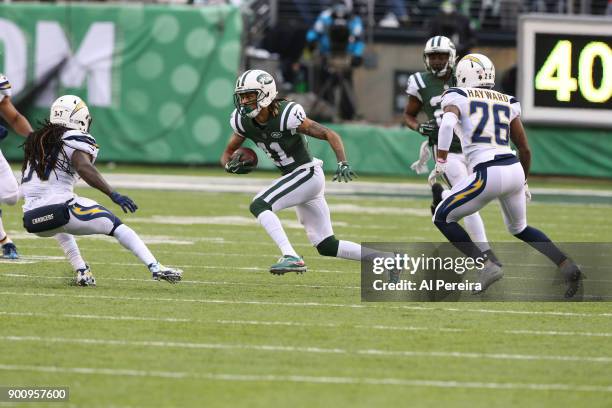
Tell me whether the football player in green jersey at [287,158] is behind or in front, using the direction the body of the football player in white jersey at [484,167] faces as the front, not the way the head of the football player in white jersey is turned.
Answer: in front

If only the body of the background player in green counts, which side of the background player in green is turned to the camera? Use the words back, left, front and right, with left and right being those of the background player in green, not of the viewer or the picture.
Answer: front

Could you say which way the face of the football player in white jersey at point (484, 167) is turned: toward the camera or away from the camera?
away from the camera

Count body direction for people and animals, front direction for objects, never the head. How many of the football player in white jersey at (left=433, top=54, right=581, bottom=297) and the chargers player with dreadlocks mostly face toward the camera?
0

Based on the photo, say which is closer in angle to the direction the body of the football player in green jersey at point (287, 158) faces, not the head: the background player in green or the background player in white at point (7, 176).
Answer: the background player in white

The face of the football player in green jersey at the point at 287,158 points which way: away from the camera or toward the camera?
toward the camera

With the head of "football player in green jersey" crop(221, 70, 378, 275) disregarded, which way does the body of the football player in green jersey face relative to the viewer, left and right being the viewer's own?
facing the viewer and to the left of the viewer

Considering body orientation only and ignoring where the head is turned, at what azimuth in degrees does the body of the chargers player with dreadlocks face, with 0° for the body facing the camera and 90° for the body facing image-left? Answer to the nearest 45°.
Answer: approximately 225°

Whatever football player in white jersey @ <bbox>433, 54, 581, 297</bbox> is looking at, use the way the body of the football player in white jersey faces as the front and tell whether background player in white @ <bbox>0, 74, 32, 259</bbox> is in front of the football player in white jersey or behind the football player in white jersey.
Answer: in front

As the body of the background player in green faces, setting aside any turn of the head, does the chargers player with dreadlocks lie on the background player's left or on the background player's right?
on the background player's right

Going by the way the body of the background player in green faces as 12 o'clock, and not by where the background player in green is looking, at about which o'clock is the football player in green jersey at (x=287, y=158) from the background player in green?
The football player in green jersey is roughly at 1 o'clock from the background player in green.

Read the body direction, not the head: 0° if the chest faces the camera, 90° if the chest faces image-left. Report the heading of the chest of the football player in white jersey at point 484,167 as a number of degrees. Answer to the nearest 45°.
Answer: approximately 135°

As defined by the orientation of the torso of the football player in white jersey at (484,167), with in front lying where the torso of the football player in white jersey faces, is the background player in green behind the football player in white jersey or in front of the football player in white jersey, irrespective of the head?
in front

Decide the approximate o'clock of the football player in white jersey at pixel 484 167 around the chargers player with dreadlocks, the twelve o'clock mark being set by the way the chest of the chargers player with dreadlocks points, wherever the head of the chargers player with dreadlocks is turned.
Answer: The football player in white jersey is roughly at 2 o'clock from the chargers player with dreadlocks.
